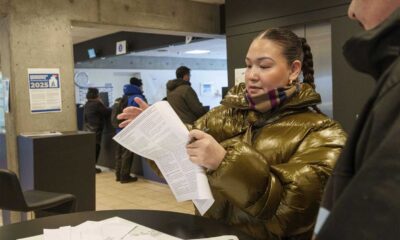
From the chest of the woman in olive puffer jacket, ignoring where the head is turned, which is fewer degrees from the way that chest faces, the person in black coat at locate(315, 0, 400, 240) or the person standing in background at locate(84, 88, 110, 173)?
the person in black coat

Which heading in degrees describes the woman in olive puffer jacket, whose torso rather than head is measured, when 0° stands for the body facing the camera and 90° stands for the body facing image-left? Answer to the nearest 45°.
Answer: approximately 45°

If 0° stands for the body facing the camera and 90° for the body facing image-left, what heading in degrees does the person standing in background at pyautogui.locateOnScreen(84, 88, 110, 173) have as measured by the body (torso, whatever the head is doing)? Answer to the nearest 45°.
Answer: approximately 180°

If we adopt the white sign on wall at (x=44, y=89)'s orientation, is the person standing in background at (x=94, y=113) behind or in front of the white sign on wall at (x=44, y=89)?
behind

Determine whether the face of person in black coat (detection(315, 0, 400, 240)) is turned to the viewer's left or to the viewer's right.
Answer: to the viewer's left

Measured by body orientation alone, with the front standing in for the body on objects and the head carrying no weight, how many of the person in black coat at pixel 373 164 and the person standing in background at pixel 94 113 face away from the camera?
1

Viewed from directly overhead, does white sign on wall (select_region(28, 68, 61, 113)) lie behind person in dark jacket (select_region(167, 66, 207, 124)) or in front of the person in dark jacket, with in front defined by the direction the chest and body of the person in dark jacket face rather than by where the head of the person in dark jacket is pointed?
behind

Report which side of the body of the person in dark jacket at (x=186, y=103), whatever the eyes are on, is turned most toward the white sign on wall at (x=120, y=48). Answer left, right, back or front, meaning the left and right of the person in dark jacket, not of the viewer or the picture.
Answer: left

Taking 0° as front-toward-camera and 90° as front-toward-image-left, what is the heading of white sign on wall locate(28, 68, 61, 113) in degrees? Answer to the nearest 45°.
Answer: approximately 0°

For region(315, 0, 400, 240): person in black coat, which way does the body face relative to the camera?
to the viewer's left

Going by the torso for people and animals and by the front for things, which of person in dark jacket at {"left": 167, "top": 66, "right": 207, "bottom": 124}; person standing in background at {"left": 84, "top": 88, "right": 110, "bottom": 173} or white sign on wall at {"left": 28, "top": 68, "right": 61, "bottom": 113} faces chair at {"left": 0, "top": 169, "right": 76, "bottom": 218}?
the white sign on wall

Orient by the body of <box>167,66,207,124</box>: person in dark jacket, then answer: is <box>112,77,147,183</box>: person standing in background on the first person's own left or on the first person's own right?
on the first person's own left
